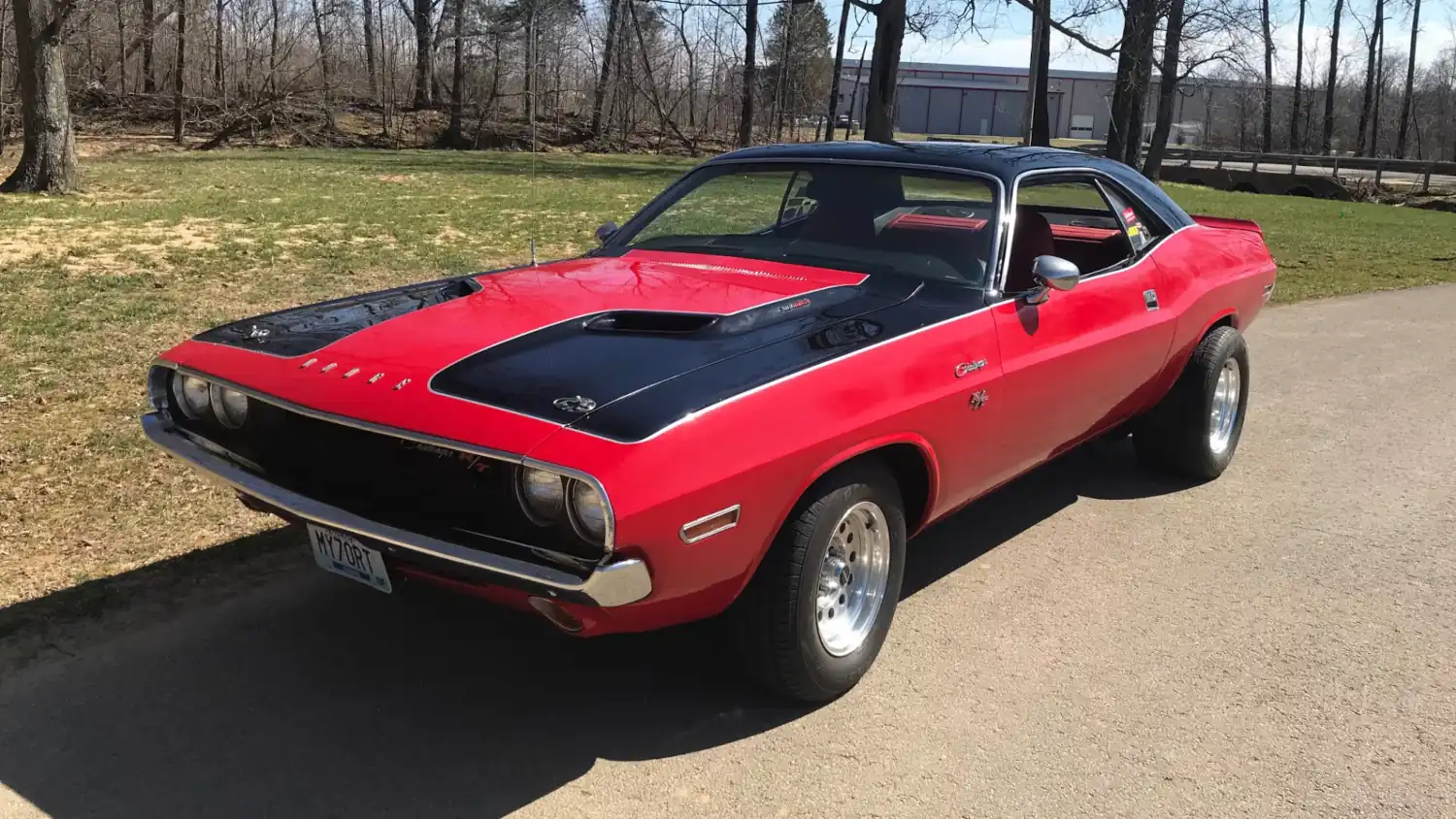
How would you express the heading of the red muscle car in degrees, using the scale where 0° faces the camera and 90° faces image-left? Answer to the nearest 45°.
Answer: approximately 45°

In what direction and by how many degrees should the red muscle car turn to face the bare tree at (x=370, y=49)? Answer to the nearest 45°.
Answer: approximately 135° to its right
